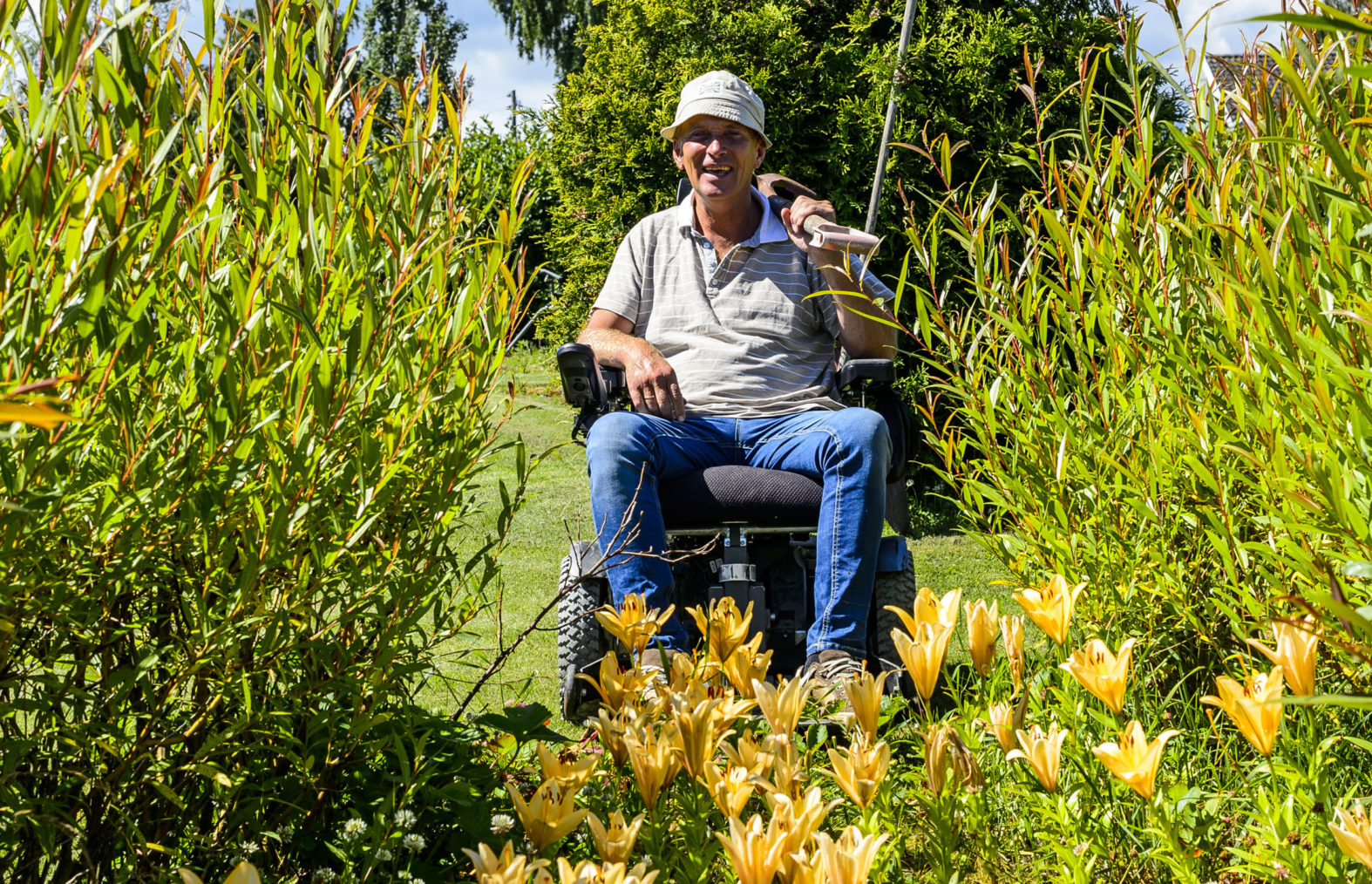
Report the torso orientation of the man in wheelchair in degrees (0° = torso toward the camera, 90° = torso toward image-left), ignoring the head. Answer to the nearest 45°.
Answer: approximately 0°

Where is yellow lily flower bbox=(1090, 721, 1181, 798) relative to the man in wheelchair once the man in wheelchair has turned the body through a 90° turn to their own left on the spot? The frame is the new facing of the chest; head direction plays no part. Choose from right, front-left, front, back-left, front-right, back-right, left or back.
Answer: right

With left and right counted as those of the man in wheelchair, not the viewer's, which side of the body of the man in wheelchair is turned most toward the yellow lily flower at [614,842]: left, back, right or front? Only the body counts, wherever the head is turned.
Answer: front

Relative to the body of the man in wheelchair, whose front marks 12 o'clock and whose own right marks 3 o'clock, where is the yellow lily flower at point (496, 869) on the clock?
The yellow lily flower is roughly at 12 o'clock from the man in wheelchair.

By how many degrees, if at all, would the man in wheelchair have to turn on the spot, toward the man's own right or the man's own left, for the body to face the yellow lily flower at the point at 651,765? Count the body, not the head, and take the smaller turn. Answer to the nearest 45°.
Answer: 0° — they already face it

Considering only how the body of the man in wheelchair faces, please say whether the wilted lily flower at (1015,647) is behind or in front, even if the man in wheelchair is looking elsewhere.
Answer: in front

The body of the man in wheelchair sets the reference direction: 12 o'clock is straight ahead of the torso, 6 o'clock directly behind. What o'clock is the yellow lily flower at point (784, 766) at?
The yellow lily flower is roughly at 12 o'clock from the man in wheelchair.

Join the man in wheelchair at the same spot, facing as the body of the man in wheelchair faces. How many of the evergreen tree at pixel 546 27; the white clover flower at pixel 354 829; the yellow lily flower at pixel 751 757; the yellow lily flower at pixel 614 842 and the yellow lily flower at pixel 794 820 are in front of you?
4

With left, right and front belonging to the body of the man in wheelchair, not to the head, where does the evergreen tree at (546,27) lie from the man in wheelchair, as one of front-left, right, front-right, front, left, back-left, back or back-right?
back

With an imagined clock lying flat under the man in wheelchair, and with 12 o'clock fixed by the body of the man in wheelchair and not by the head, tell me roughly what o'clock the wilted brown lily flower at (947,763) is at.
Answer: The wilted brown lily flower is roughly at 12 o'clock from the man in wheelchair.

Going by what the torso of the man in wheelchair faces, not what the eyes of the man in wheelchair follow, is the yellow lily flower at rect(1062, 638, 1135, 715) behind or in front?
in front

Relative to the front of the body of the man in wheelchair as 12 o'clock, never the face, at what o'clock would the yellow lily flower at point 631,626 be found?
The yellow lily flower is roughly at 12 o'clock from the man in wheelchair.

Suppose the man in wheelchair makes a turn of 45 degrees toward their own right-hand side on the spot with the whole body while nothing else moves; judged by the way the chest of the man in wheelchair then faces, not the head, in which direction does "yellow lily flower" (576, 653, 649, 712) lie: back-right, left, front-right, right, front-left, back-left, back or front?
front-left

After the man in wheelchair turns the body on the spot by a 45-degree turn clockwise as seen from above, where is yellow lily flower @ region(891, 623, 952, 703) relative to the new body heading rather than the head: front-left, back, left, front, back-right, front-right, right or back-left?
front-left

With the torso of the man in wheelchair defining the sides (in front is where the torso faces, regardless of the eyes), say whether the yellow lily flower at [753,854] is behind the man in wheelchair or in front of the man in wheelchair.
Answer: in front

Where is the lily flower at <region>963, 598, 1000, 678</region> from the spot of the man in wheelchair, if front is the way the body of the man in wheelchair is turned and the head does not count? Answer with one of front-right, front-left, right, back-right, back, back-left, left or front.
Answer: front

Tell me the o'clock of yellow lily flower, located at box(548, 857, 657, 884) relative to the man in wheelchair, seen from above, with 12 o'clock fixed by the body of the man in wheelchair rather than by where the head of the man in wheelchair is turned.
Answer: The yellow lily flower is roughly at 12 o'clock from the man in wheelchair.

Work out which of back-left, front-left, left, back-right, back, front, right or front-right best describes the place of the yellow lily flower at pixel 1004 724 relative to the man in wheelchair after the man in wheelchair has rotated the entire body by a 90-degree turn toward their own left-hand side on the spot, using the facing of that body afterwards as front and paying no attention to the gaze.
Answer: right

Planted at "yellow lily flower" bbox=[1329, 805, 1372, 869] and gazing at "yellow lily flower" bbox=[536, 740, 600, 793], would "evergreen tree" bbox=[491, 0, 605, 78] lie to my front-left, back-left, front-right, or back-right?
front-right

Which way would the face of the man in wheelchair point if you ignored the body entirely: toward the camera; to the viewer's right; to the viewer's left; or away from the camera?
toward the camera
